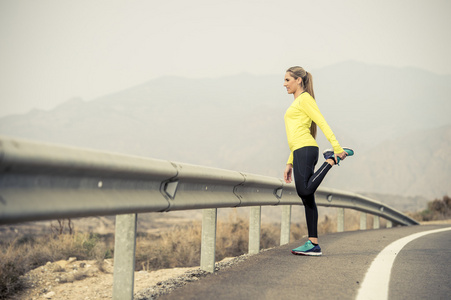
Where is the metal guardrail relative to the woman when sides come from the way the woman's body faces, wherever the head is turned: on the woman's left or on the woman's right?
on the woman's left
